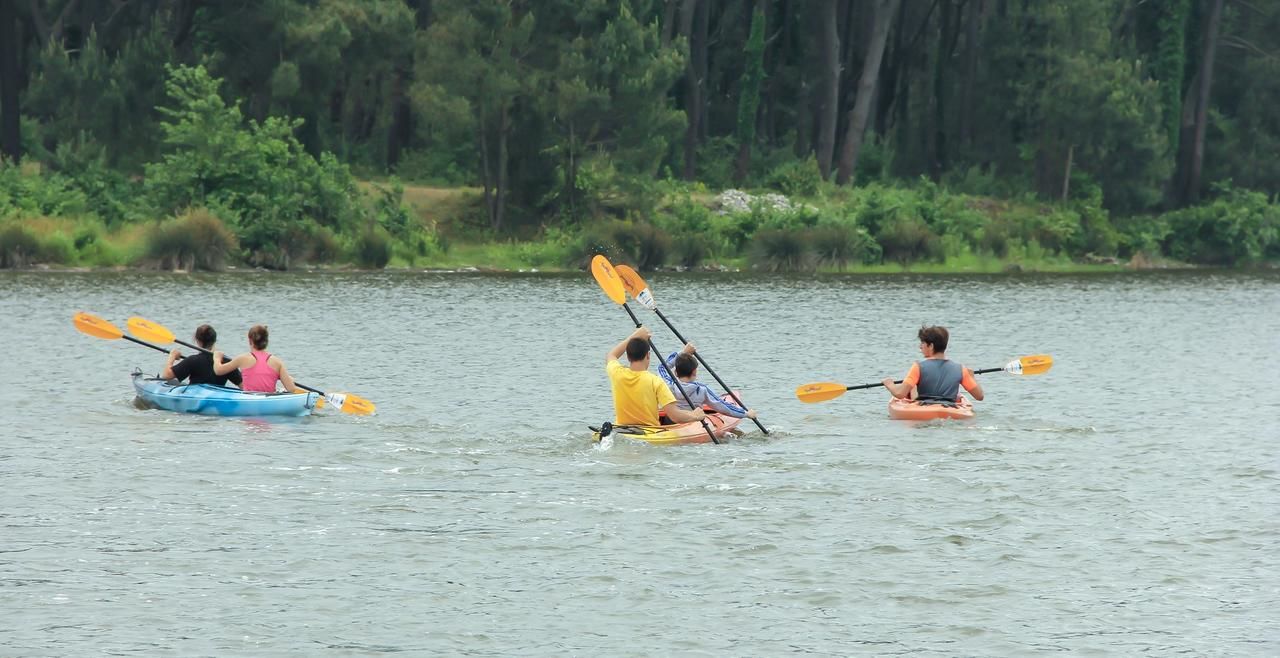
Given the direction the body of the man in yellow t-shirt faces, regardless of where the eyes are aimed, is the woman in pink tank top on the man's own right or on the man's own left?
on the man's own left

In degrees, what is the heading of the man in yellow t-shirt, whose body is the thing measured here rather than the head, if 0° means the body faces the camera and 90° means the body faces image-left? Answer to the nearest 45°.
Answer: approximately 225°

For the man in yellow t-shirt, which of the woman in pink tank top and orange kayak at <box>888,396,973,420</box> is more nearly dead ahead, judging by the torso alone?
the orange kayak

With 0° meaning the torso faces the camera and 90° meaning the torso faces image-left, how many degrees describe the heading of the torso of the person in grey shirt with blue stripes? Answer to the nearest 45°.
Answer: approximately 225°

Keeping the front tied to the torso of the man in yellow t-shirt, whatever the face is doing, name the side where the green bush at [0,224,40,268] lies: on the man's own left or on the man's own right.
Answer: on the man's own left

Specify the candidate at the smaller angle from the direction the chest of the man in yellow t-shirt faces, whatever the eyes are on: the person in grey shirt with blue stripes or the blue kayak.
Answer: the person in grey shirt with blue stripes

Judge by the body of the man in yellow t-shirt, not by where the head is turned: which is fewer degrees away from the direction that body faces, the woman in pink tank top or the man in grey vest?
the man in grey vest
